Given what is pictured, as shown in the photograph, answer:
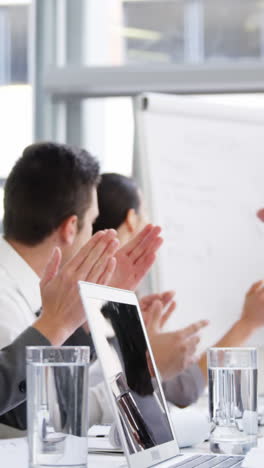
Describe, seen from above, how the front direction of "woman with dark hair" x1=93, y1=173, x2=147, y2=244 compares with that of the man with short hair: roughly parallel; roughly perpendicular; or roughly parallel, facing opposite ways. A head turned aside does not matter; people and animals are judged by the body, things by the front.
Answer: roughly parallel

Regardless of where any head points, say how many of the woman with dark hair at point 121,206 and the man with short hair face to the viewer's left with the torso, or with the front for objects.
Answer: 0

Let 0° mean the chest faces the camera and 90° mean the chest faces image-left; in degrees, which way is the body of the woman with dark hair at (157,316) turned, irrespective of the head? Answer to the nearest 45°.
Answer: approximately 225°

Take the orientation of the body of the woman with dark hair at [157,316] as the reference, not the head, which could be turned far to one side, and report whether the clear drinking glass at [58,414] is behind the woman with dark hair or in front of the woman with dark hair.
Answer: behind

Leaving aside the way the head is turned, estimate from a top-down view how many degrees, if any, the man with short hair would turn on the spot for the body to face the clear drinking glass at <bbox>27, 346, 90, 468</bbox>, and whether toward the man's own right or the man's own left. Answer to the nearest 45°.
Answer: approximately 135° to the man's own right

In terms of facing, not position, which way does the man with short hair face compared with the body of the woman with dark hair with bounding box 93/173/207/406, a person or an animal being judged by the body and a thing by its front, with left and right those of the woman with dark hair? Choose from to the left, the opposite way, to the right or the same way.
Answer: the same way

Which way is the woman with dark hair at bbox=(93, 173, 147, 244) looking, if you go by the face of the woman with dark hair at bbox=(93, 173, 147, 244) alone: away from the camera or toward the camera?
away from the camera

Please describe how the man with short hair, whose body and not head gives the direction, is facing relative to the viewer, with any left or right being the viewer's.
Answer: facing away from the viewer and to the right of the viewer

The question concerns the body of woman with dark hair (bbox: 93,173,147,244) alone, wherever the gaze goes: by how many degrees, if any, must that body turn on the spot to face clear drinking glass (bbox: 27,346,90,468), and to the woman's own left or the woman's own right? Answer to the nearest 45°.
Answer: approximately 135° to the woman's own right

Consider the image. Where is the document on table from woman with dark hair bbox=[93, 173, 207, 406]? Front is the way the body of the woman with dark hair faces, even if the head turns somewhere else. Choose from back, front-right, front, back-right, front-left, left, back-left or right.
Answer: back-right

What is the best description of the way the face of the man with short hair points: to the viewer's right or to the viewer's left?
to the viewer's right
